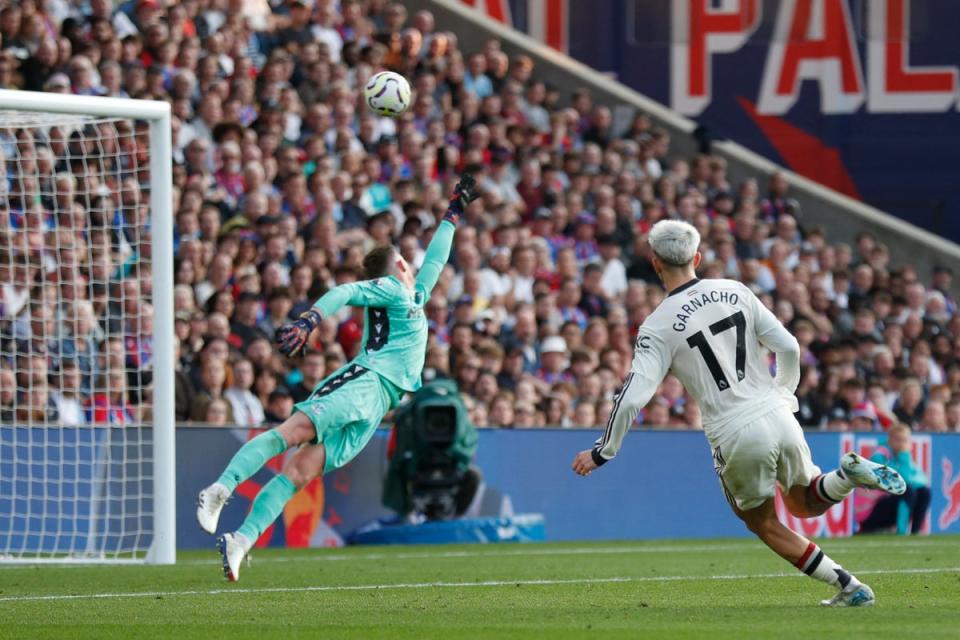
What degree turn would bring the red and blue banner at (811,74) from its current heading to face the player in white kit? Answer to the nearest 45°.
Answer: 0° — it already faces them

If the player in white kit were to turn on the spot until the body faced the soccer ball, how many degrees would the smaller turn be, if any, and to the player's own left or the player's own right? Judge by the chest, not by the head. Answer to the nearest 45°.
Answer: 0° — they already face it

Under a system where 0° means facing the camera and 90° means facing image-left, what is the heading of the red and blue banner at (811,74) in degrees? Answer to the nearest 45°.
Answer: approximately 0°

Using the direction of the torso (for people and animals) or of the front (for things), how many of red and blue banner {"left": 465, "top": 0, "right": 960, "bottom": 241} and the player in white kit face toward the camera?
1

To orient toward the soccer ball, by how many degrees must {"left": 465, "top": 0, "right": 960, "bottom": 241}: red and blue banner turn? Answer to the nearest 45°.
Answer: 0° — it already faces it

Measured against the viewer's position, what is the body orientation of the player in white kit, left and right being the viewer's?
facing away from the viewer and to the left of the viewer

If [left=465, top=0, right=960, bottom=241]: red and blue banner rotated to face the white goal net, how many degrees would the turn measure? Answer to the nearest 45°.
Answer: approximately 45° to its right
